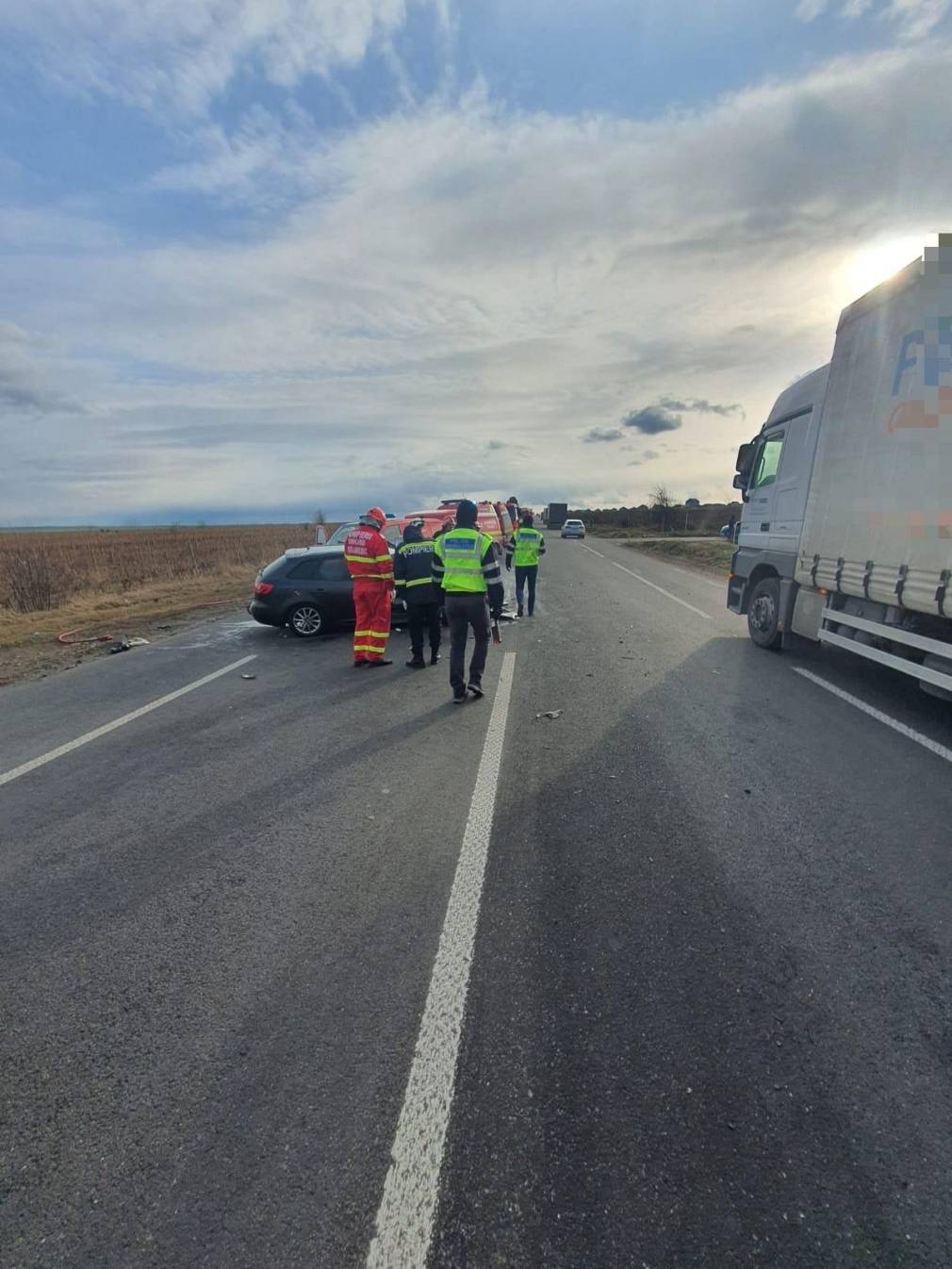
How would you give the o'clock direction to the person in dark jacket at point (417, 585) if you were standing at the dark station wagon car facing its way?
The person in dark jacket is roughly at 2 o'clock from the dark station wagon car.

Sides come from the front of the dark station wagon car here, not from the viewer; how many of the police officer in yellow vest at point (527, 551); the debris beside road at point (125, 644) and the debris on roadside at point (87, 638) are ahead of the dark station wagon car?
1

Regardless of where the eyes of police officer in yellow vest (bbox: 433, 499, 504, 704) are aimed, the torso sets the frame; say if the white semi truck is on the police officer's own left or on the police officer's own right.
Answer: on the police officer's own right

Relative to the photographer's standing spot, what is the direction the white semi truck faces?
facing away from the viewer and to the left of the viewer

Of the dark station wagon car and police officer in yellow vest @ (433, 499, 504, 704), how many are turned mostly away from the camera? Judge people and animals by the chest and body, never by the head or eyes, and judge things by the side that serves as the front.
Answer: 1

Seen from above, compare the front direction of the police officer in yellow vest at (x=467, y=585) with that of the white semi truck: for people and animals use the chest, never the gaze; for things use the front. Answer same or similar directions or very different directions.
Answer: same or similar directions

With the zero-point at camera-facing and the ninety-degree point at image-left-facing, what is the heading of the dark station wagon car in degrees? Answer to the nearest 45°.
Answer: approximately 270°

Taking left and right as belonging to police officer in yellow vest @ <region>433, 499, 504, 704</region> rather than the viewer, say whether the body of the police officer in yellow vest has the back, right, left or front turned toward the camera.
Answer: back

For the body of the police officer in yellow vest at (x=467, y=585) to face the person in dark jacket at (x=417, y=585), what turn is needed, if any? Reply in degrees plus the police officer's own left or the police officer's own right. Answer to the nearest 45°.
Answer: approximately 45° to the police officer's own left

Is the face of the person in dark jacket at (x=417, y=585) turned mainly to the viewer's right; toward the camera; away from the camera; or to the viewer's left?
away from the camera

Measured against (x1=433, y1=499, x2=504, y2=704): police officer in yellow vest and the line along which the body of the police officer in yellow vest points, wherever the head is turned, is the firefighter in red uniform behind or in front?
in front

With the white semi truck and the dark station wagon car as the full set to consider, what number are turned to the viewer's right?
1

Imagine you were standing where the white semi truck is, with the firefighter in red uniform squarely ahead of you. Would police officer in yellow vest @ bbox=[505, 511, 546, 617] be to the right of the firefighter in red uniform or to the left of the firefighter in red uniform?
right
